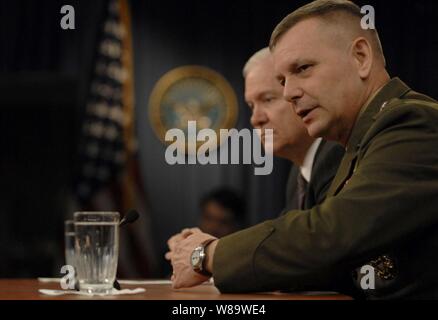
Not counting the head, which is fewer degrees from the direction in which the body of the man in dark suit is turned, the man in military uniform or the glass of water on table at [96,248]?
the glass of water on table

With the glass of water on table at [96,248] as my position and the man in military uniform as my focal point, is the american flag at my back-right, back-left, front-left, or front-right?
back-left

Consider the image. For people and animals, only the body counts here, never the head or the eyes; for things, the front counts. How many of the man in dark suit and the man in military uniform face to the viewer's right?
0

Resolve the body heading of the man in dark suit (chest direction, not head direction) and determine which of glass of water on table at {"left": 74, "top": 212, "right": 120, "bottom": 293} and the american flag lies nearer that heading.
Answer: the glass of water on table

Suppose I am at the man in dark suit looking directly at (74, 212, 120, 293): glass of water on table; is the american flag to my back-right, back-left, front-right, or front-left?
back-right

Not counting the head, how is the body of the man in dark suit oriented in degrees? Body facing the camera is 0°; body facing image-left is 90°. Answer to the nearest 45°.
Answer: approximately 45°

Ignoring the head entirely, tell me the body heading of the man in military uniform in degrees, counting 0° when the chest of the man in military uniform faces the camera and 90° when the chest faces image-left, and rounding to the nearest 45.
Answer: approximately 90°

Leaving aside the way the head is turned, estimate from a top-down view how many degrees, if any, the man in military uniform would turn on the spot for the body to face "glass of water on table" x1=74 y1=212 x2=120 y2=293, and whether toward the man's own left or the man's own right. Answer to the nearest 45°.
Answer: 0° — they already face it

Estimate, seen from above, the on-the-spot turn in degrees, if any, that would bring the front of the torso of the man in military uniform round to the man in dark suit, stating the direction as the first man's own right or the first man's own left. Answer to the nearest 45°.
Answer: approximately 90° to the first man's own right

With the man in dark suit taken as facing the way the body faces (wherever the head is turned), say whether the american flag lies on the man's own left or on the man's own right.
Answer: on the man's own right

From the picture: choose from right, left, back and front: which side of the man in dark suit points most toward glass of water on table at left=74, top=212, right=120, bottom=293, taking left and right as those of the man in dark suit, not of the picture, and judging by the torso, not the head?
front

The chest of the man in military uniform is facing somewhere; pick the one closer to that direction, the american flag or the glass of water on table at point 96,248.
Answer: the glass of water on table

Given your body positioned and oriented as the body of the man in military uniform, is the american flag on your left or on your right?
on your right

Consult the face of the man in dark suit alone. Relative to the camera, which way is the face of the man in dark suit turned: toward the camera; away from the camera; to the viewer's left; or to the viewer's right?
to the viewer's left

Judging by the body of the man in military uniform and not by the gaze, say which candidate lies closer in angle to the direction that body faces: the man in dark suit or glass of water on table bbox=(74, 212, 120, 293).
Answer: the glass of water on table

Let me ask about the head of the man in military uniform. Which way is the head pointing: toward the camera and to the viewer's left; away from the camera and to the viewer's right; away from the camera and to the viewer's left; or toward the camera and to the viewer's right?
toward the camera and to the viewer's left
